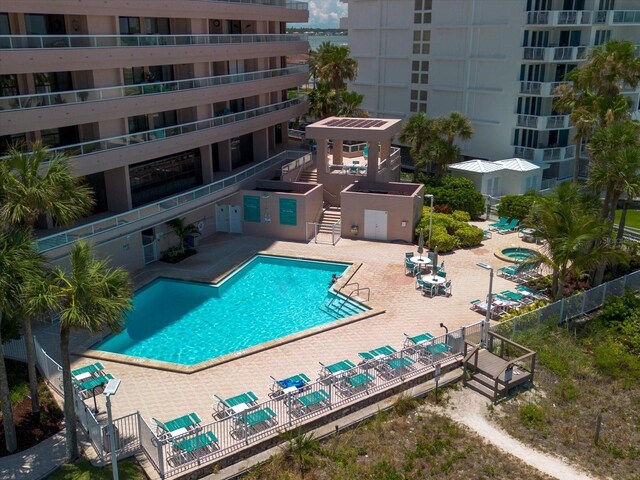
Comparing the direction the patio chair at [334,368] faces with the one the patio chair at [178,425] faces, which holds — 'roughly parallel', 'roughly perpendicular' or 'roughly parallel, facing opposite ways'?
roughly parallel

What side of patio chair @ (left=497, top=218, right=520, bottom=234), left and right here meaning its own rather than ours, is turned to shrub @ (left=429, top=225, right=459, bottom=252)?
front

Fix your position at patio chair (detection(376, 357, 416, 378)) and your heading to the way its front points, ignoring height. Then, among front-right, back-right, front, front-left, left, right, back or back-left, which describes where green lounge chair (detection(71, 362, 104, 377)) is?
back-left

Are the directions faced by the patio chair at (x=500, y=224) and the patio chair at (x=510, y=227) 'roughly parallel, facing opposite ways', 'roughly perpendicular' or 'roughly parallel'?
roughly parallel

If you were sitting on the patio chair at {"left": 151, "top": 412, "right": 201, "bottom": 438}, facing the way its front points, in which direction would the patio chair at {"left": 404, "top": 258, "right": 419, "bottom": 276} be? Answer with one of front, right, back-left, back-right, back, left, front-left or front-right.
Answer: front

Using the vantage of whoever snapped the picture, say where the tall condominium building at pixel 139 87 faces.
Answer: facing the viewer and to the right of the viewer

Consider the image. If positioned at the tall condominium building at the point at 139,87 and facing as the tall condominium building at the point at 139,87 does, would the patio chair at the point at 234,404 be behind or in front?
in front

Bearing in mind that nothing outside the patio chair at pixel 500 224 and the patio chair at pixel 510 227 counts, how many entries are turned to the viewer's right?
0

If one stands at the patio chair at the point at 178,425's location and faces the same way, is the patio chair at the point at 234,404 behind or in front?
in front

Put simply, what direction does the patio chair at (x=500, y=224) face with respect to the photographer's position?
facing the viewer and to the left of the viewer

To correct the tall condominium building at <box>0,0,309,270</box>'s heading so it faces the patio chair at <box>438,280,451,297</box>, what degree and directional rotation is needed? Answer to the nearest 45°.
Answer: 0° — it already faces it

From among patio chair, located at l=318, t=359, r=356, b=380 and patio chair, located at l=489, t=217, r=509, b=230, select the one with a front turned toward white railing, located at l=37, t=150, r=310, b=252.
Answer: patio chair, located at l=489, t=217, r=509, b=230
